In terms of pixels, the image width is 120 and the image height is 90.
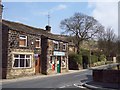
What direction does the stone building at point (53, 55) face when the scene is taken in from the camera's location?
facing the viewer and to the right of the viewer

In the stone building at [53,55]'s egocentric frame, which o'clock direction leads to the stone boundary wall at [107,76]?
The stone boundary wall is roughly at 1 o'clock from the stone building.

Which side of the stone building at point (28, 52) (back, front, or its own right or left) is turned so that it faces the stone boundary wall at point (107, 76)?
front

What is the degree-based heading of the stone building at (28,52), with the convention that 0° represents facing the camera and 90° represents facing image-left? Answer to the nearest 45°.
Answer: approximately 315°
